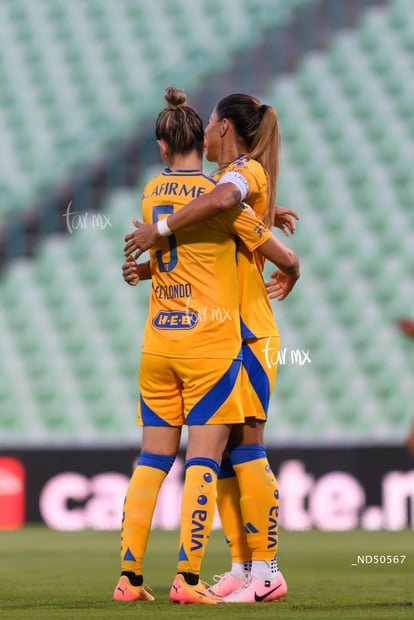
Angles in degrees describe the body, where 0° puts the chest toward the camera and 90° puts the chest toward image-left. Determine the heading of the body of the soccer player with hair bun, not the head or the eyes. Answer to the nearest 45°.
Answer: approximately 225°

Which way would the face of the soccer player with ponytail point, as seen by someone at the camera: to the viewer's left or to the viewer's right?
to the viewer's left

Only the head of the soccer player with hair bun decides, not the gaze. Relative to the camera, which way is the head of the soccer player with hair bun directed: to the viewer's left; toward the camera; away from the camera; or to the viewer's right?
away from the camera
